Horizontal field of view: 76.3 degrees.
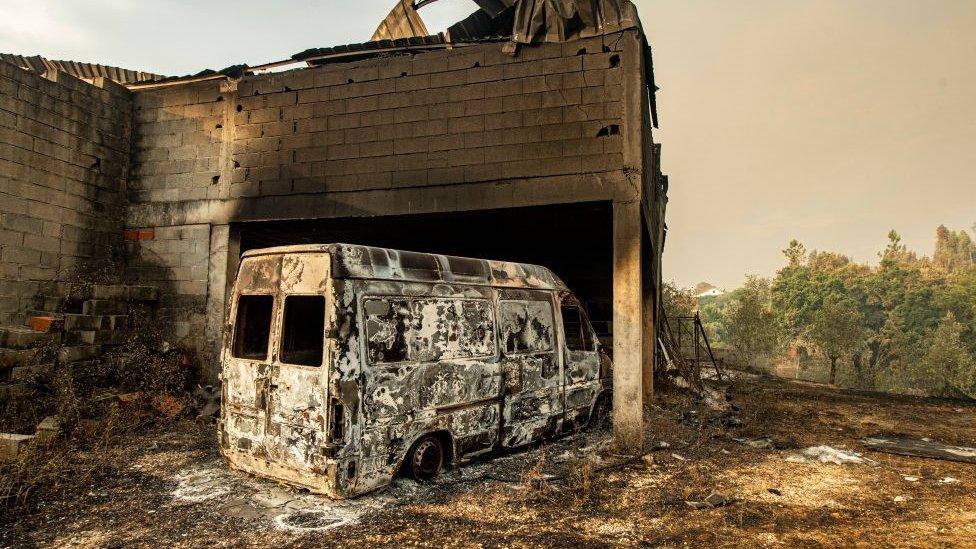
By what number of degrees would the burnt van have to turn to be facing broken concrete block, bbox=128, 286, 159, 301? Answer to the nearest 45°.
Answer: approximately 90° to its left

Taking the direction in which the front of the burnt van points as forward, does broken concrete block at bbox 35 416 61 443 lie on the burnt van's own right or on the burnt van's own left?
on the burnt van's own left

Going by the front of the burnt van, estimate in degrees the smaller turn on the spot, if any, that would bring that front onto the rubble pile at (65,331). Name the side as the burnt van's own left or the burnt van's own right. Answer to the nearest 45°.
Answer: approximately 90° to the burnt van's own left

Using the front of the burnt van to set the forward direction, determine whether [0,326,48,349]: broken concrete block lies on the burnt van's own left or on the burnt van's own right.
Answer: on the burnt van's own left

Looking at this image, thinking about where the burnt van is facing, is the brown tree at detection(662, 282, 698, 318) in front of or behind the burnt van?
in front

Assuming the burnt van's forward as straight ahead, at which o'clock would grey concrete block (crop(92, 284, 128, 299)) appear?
The grey concrete block is roughly at 9 o'clock from the burnt van.

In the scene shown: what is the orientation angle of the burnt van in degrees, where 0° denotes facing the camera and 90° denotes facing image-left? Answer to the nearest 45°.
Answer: approximately 225°

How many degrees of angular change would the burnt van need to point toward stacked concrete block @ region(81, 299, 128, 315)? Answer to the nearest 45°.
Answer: approximately 90° to its left
